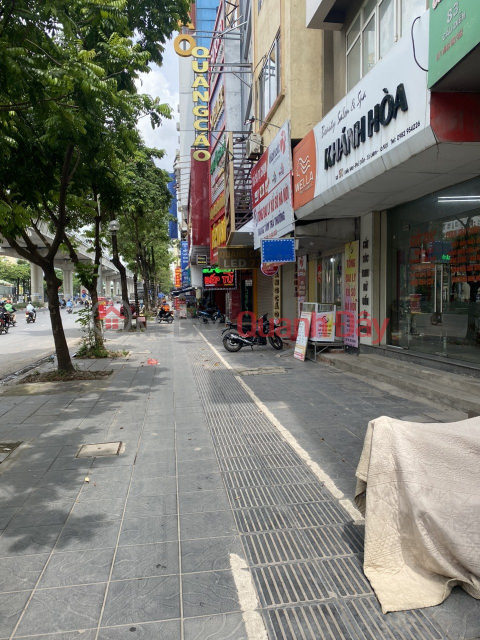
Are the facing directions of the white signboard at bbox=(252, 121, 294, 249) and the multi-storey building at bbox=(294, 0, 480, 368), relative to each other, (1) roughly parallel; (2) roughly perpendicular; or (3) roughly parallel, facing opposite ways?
roughly parallel

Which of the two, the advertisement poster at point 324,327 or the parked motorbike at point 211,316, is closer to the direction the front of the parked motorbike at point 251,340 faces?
the advertisement poster

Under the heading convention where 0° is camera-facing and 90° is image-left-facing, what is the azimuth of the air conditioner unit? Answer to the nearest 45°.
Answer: approximately 90°

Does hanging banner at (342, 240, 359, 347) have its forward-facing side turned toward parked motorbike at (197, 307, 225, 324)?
no

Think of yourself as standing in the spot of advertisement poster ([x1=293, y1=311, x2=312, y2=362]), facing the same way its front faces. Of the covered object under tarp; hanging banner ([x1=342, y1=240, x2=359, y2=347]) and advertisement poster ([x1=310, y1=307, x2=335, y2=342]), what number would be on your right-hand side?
0

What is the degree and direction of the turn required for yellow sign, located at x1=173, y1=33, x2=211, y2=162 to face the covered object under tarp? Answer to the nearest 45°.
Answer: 0° — it already faces it

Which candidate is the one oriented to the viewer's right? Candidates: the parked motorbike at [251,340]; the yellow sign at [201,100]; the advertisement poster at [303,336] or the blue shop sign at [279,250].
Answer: the parked motorbike

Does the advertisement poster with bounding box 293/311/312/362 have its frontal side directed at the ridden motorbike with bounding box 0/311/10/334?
no

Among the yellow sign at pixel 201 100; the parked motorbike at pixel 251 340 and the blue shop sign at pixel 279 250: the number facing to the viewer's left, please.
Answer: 0

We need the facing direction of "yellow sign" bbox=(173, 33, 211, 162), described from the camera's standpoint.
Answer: facing the viewer

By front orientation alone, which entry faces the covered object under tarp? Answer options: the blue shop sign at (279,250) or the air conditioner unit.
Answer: the blue shop sign

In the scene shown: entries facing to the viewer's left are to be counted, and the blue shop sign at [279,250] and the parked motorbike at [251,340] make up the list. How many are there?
0

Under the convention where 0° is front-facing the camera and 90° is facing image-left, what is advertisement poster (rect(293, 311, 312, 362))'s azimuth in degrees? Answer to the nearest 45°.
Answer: approximately 45°

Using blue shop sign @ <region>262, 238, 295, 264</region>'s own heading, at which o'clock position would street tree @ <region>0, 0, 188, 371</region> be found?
The street tree is roughly at 1 o'clock from the blue shop sign.

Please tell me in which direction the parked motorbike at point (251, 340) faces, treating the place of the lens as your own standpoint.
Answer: facing to the right of the viewer

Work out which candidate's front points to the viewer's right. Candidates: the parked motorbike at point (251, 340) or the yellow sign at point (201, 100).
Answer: the parked motorbike

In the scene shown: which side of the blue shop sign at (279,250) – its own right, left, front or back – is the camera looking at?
front

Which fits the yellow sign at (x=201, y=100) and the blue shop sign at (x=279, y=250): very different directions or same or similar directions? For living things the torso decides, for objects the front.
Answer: same or similar directions

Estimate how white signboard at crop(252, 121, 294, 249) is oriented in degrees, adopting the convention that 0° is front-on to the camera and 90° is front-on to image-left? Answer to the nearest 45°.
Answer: approximately 45°

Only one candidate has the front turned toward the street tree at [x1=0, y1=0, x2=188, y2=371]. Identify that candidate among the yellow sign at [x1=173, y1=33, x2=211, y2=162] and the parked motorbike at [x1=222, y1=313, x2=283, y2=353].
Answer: the yellow sign
